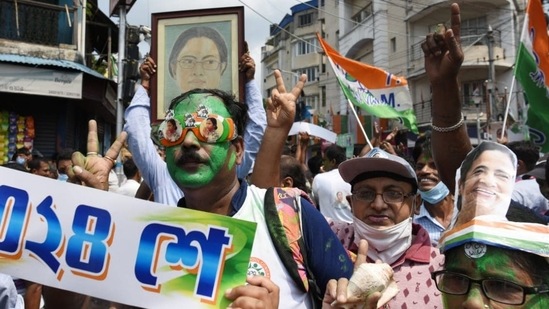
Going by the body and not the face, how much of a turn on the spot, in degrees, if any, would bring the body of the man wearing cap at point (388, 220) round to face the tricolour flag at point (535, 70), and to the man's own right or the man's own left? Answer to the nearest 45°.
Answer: approximately 135° to the man's own left

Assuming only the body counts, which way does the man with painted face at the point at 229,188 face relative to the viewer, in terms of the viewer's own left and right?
facing the viewer and to the left of the viewer

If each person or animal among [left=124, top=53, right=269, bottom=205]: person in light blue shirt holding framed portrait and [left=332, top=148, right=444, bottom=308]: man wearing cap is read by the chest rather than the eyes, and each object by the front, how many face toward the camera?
2

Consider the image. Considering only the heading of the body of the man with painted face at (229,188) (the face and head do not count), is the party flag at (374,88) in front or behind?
behind

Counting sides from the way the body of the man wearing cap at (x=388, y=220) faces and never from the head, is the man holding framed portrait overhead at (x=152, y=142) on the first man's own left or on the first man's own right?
on the first man's own right

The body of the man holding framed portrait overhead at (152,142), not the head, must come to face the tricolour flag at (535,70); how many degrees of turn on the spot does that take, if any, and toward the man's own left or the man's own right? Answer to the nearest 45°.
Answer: approximately 135° to the man's own left

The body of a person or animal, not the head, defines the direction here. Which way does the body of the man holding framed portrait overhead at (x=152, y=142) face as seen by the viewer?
toward the camera
